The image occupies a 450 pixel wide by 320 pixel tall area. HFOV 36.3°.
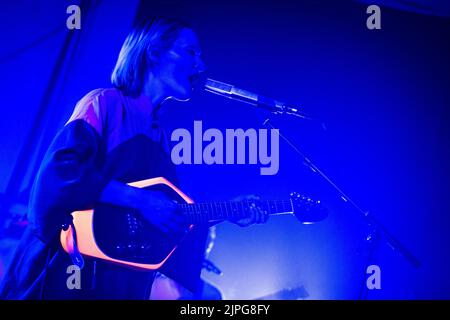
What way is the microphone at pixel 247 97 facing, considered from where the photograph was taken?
facing to the left of the viewer
